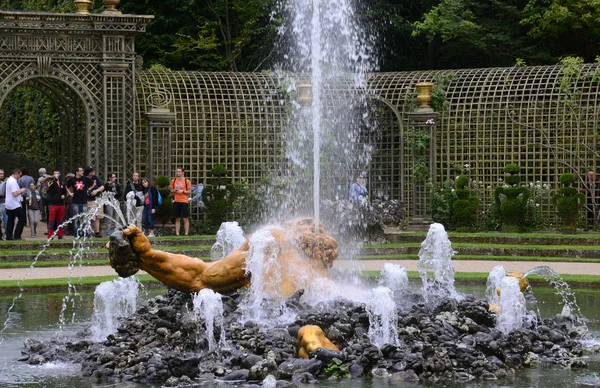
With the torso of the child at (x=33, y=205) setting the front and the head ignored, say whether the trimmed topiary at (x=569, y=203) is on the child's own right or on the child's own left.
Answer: on the child's own left

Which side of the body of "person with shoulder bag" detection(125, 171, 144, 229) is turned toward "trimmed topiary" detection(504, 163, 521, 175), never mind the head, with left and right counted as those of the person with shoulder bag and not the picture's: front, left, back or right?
left

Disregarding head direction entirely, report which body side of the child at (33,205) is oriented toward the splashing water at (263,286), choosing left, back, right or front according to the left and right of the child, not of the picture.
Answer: front

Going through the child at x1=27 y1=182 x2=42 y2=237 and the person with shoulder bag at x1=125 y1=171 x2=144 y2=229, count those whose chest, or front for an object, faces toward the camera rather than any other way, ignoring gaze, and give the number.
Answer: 2

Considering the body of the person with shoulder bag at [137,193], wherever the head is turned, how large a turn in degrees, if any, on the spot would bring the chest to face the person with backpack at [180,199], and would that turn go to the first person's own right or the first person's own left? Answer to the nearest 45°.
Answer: approximately 90° to the first person's own left

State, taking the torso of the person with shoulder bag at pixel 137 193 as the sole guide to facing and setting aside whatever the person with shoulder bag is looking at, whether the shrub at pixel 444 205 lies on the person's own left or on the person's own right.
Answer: on the person's own left

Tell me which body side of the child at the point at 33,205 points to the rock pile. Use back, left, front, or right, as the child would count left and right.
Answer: front

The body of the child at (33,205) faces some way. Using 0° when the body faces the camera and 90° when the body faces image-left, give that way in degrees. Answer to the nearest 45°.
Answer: approximately 0°

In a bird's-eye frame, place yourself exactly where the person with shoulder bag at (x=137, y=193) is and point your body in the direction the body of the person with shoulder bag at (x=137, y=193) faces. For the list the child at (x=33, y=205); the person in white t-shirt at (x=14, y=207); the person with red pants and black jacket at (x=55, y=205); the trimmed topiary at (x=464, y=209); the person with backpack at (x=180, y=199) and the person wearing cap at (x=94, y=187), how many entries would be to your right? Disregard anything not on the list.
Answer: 4

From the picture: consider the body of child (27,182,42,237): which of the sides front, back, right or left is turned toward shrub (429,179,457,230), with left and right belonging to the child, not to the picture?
left

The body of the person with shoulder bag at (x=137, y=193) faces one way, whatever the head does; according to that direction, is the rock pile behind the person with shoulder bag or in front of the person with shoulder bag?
in front
